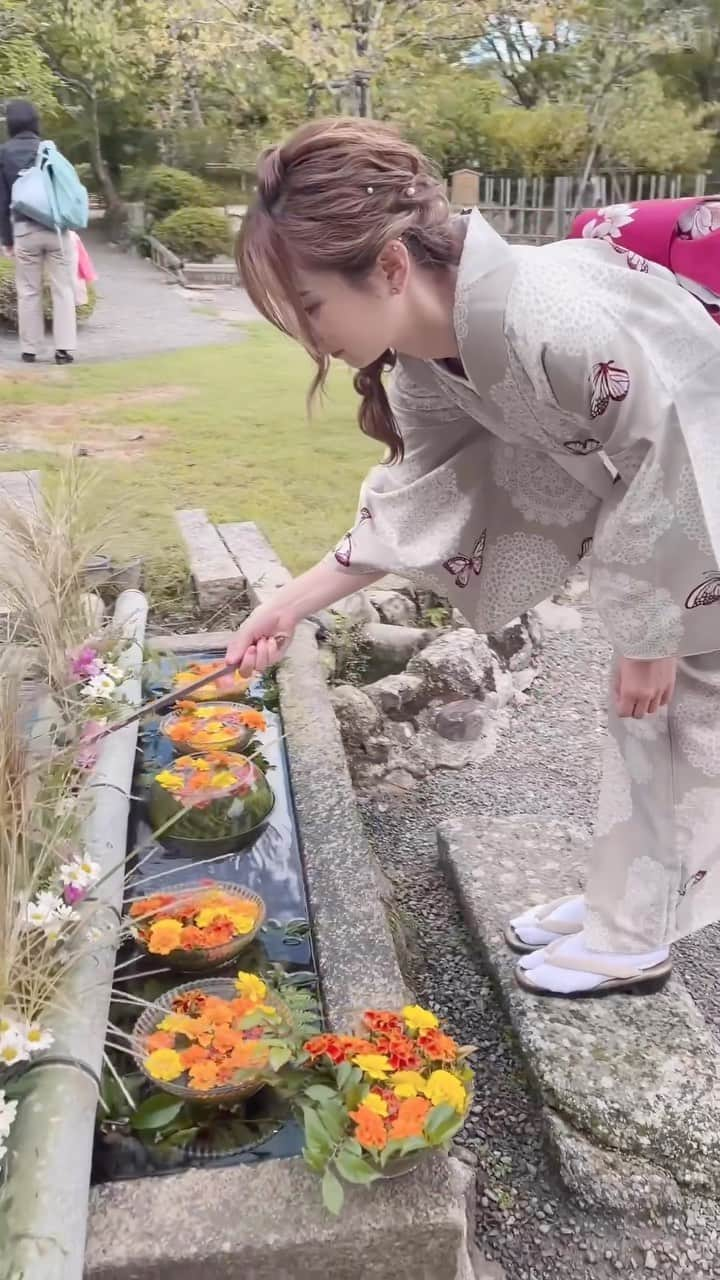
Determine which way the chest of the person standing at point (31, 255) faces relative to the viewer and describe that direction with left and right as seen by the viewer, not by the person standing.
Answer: facing away from the viewer

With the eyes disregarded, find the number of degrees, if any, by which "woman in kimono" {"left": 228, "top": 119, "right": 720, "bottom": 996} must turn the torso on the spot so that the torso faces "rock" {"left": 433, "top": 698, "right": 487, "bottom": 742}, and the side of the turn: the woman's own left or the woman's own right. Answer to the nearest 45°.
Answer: approximately 90° to the woman's own right

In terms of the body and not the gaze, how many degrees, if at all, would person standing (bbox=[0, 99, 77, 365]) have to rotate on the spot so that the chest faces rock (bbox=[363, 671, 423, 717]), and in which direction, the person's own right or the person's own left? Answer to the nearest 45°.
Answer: approximately 180°

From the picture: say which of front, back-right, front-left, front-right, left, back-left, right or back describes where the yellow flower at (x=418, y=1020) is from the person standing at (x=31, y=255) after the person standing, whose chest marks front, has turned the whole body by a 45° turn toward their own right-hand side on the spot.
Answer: back-right

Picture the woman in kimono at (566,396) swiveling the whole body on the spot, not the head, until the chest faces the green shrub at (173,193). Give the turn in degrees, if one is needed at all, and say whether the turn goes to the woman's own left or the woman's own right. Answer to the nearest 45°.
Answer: approximately 90° to the woman's own right

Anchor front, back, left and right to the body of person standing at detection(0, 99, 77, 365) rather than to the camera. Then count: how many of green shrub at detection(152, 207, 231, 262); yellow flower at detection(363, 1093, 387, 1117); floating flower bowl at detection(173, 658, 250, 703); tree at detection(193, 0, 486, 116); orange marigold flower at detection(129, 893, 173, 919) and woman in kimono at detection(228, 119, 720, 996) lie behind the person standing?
4

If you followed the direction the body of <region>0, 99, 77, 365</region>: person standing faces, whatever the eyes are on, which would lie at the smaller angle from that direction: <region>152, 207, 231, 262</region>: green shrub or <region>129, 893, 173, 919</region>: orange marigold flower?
the green shrub

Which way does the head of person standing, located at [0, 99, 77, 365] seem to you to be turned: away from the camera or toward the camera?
away from the camera

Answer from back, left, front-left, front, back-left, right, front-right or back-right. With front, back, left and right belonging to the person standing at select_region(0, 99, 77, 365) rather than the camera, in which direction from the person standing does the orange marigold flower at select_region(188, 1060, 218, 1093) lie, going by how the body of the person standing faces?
back

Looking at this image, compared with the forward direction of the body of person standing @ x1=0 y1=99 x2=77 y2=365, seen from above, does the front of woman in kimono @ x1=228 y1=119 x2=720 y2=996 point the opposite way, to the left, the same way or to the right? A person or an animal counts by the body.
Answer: to the left

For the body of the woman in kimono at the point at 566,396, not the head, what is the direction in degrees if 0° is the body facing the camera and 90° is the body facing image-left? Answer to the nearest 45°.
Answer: approximately 90°

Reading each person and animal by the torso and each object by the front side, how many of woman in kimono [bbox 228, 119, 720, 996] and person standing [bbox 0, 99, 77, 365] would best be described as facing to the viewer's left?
1

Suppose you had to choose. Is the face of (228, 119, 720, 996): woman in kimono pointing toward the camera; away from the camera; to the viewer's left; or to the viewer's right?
to the viewer's left
